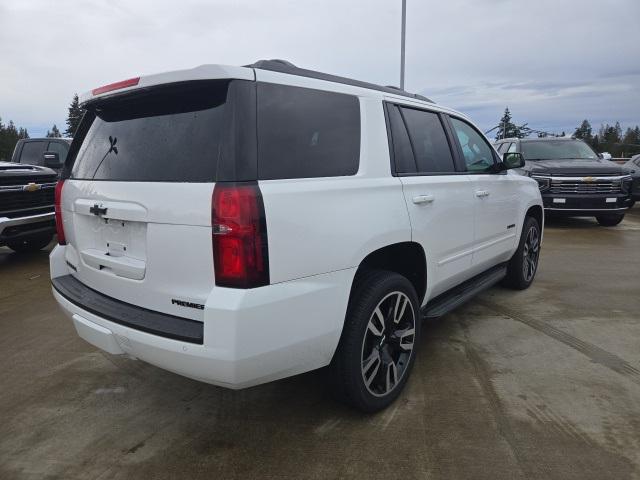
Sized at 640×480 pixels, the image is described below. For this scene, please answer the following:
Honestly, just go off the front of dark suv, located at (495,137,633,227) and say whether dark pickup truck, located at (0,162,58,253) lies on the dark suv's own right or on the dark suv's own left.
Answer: on the dark suv's own right

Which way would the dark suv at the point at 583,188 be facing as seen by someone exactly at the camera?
facing the viewer and to the right of the viewer

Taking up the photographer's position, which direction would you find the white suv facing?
facing away from the viewer and to the right of the viewer

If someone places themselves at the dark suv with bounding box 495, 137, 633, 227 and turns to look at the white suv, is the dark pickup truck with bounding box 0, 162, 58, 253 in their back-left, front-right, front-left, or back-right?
front-right

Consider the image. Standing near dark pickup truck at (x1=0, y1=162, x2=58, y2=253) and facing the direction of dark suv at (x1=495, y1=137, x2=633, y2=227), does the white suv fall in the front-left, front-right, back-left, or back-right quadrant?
front-right

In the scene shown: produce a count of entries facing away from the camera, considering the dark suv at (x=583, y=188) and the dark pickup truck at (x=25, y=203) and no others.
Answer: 0

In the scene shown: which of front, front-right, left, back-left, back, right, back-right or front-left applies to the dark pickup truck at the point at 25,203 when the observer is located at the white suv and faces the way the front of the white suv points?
left

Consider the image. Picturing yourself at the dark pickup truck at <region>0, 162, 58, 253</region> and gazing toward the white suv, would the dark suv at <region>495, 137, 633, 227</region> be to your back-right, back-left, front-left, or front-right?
front-left

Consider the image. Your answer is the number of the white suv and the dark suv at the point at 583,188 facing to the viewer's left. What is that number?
0

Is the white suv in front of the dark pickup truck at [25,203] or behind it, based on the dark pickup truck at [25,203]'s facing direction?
in front

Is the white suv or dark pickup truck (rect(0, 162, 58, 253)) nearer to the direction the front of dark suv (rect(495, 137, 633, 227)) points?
the white suv

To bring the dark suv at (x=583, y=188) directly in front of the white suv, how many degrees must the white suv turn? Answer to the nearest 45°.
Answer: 0° — it already faces it

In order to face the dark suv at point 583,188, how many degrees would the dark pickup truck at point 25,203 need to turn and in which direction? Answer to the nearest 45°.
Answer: approximately 45° to its left
